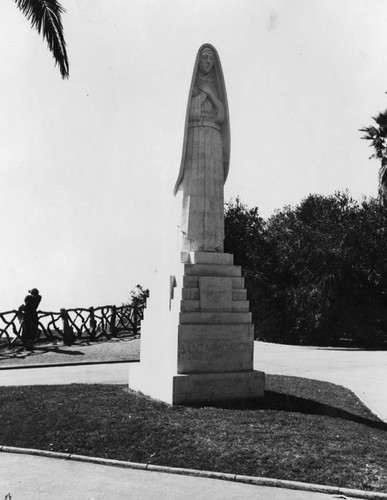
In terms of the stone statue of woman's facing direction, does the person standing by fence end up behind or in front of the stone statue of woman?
behind

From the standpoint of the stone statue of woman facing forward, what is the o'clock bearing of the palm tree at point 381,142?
The palm tree is roughly at 7 o'clock from the stone statue of woman.

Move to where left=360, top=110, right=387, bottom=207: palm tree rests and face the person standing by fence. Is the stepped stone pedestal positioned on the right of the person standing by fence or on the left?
left

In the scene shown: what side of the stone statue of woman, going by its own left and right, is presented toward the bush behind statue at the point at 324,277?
back

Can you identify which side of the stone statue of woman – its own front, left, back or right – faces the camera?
front
